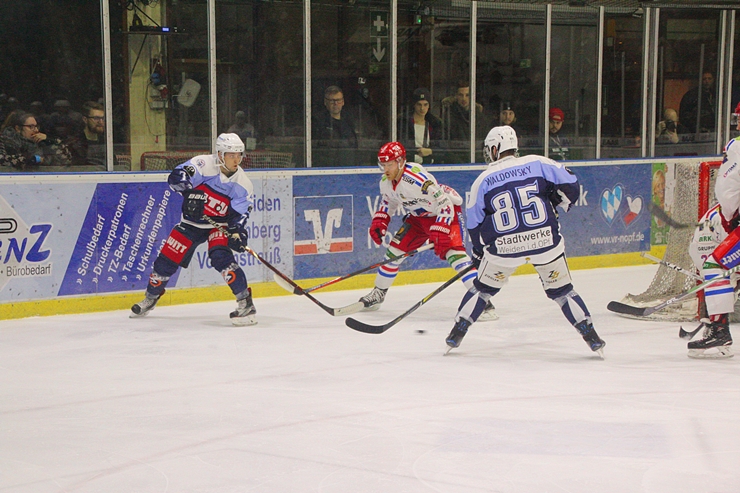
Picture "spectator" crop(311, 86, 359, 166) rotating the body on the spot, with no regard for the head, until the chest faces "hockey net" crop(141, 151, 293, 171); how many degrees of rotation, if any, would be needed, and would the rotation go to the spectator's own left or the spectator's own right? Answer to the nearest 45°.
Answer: approximately 45° to the spectator's own right

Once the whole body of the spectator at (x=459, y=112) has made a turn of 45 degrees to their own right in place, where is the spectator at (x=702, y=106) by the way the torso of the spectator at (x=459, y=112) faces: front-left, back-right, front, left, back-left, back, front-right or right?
back

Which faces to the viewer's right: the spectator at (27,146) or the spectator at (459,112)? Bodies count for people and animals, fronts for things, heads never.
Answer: the spectator at (27,146)

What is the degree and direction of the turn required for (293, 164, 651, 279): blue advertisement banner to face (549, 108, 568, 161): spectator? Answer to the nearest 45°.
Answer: approximately 135° to its left

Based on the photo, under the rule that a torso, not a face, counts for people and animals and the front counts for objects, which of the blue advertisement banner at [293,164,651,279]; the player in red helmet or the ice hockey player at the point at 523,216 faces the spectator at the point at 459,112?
the ice hockey player
